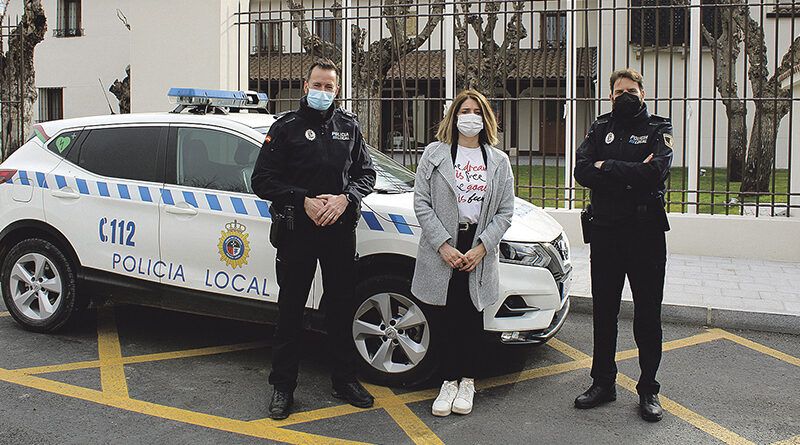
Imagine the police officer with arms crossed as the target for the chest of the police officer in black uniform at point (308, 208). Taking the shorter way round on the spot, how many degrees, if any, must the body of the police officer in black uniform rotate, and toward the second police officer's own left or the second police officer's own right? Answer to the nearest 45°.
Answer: approximately 90° to the second police officer's own left

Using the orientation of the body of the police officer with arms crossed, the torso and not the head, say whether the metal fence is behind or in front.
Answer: behind

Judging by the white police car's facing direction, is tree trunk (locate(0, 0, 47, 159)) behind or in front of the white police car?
behind

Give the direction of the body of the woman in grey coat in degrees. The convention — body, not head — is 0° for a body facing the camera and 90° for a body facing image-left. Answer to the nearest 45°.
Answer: approximately 0°

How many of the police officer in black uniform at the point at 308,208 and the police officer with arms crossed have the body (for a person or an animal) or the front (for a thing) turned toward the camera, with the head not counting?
2

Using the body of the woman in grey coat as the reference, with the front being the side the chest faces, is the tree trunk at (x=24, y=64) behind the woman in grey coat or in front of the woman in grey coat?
behind

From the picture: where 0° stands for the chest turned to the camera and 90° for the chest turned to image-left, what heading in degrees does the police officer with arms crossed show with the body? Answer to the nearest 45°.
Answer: approximately 0°

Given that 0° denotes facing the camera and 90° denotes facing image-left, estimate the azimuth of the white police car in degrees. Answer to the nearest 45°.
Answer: approximately 315°
